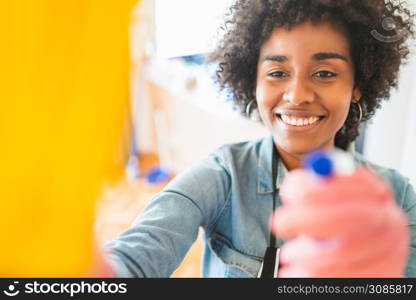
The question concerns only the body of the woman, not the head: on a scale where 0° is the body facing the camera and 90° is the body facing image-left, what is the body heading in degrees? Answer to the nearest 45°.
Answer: approximately 0°
